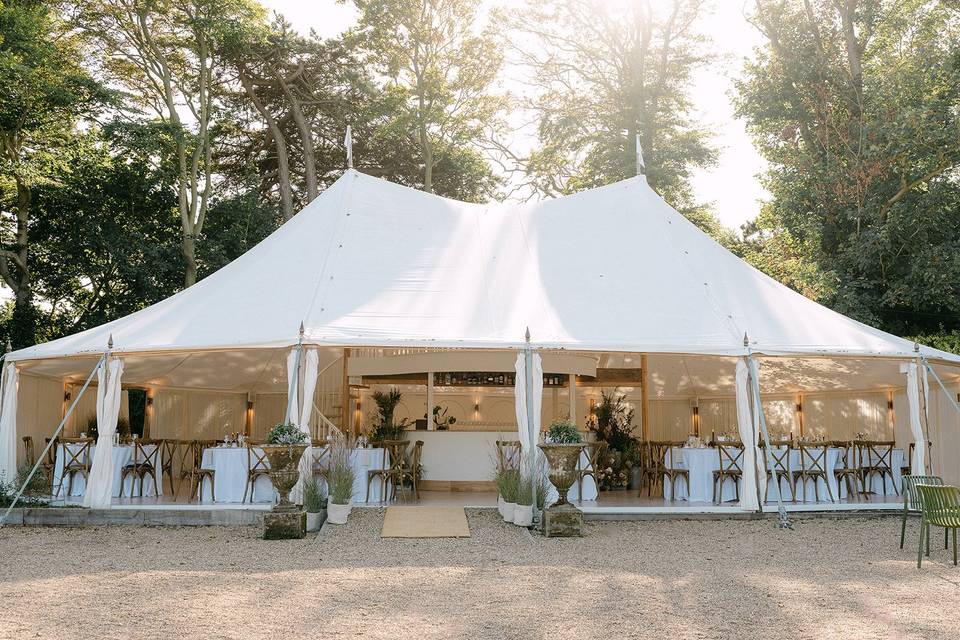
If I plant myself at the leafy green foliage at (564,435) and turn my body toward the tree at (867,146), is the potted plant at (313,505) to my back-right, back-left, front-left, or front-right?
back-left

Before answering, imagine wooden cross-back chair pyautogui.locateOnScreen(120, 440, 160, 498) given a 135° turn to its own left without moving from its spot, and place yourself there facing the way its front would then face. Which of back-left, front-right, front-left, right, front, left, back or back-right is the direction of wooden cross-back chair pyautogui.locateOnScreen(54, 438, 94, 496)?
right

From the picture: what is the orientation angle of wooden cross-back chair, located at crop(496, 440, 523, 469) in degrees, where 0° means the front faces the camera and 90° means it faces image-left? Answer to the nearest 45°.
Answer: approximately 180°

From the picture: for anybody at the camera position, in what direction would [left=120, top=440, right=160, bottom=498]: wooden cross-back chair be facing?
facing away from the viewer and to the left of the viewer

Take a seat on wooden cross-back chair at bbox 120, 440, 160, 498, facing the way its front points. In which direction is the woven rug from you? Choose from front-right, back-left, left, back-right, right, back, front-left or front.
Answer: back

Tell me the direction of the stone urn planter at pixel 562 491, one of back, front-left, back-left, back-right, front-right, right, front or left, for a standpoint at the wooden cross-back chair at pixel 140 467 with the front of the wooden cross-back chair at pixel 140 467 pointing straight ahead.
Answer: back

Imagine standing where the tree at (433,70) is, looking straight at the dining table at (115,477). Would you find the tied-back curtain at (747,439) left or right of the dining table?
left

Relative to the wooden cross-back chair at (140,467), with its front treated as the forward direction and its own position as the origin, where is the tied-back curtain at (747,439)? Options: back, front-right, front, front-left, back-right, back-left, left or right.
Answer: back

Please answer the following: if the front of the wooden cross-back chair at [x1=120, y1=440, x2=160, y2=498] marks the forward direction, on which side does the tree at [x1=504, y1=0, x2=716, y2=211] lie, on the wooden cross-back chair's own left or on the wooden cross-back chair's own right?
on the wooden cross-back chair's own right

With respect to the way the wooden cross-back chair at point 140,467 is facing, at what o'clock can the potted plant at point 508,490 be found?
The potted plant is roughly at 6 o'clock from the wooden cross-back chair.

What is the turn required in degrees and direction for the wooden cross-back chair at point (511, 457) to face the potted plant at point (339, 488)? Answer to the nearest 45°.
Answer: approximately 135° to its left

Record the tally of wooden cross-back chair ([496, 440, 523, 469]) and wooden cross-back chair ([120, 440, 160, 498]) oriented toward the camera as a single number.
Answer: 0
